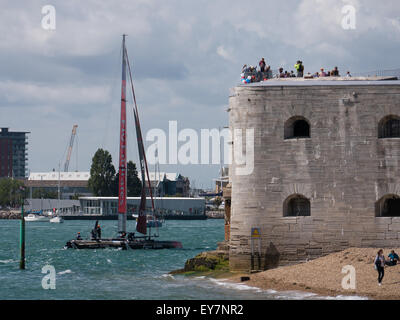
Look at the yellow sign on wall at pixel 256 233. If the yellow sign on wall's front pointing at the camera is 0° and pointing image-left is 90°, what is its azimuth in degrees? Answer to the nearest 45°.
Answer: approximately 0°

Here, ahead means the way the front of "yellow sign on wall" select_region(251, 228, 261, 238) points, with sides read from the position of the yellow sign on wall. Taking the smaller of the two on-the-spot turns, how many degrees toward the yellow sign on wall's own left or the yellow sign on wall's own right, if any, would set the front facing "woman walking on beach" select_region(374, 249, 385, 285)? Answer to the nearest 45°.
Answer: approximately 45° to the yellow sign on wall's own left
